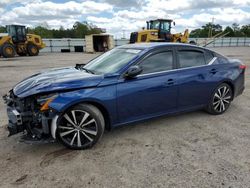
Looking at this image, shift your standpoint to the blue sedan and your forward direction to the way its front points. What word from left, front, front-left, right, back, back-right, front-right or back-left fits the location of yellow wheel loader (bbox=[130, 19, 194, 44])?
back-right

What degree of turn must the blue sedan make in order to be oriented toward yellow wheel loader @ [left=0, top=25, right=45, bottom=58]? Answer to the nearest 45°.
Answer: approximately 90° to its right

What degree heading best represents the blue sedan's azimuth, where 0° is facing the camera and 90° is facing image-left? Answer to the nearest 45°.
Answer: approximately 45°
